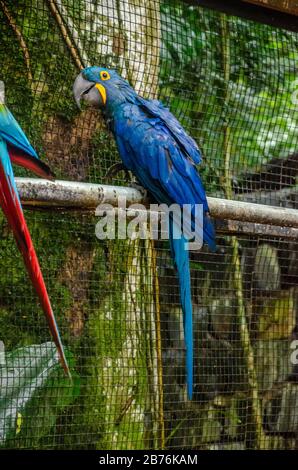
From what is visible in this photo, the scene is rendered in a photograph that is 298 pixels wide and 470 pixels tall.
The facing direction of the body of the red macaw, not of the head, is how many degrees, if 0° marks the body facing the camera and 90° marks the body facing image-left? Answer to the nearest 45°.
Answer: approximately 90°
